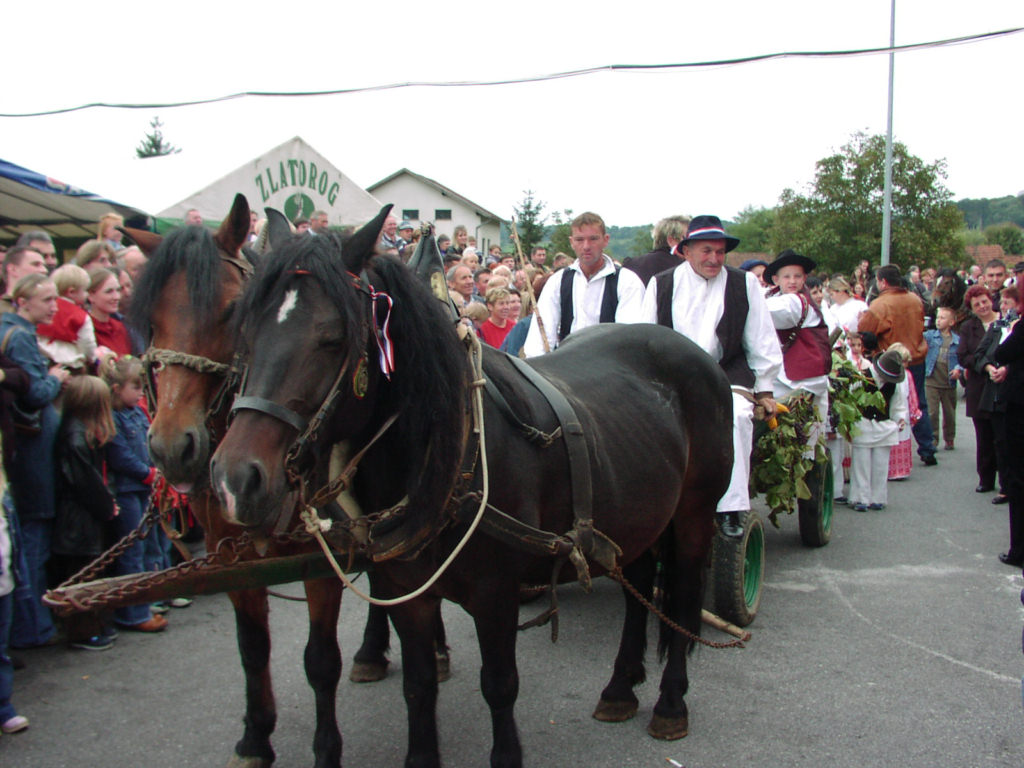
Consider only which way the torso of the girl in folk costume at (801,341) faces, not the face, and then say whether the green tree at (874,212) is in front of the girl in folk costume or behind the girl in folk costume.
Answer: behind

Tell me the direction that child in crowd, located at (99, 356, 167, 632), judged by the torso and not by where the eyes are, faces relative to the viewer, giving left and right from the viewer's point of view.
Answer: facing to the right of the viewer

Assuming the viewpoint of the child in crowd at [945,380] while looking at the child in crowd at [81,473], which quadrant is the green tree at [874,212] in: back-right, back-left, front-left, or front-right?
back-right

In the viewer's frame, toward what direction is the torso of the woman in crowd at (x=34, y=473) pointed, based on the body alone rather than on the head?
to the viewer's right

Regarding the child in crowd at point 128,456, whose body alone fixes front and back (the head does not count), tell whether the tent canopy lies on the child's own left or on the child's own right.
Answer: on the child's own left

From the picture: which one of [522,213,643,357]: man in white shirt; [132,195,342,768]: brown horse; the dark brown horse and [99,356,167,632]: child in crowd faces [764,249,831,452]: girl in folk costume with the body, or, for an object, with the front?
the child in crowd

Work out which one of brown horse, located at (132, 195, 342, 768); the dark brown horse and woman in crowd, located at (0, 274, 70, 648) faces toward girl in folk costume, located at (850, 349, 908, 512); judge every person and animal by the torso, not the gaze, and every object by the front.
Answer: the woman in crowd

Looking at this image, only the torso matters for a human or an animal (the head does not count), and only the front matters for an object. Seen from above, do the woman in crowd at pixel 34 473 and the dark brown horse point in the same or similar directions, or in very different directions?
very different directions

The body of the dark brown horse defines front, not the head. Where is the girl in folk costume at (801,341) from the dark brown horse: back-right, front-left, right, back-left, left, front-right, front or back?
back

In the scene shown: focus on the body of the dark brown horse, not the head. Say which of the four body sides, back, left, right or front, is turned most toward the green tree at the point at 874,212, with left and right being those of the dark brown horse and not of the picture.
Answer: back

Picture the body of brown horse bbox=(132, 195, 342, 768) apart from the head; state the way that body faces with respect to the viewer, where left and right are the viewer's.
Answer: facing the viewer and to the left of the viewer
